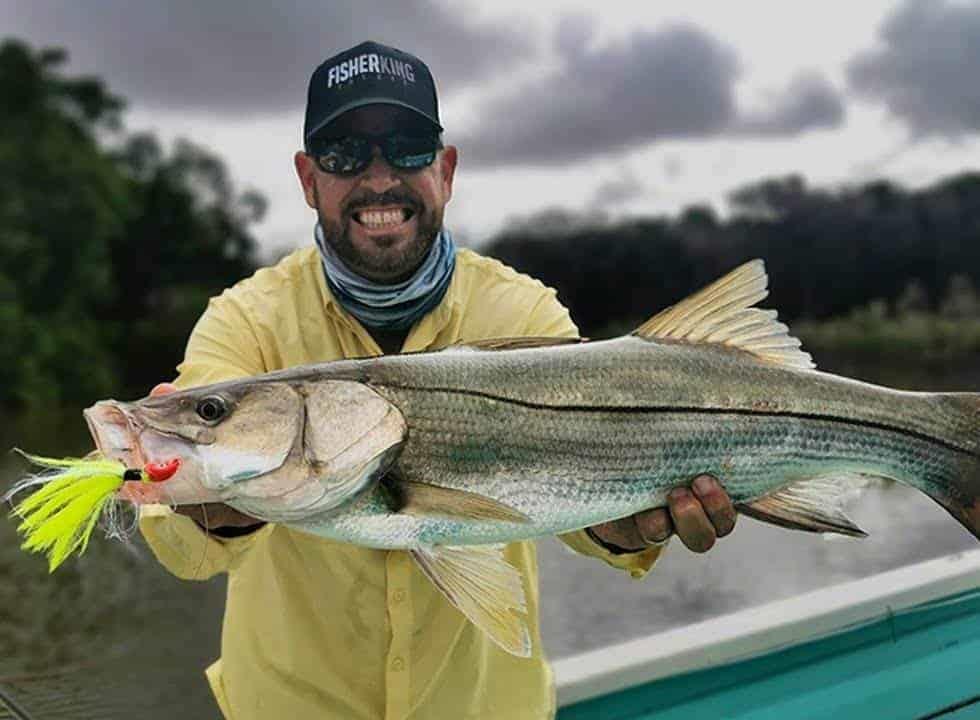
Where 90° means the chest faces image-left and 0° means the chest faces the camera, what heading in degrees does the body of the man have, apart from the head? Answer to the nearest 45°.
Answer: approximately 0°

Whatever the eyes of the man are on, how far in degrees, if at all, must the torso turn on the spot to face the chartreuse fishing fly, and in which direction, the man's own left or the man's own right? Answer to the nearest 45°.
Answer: approximately 45° to the man's own right
